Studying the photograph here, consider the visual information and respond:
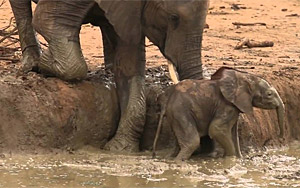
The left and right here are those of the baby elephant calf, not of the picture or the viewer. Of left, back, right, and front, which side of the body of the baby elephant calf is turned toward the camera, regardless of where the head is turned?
right

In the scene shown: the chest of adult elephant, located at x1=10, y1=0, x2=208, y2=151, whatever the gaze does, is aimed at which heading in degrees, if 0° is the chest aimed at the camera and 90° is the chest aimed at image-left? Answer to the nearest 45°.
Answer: approximately 270°

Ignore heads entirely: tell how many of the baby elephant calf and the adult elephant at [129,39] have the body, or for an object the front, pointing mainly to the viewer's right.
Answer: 2
